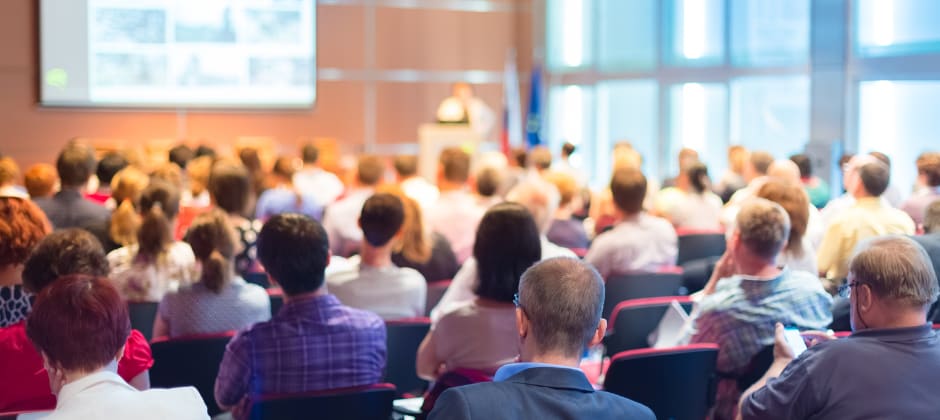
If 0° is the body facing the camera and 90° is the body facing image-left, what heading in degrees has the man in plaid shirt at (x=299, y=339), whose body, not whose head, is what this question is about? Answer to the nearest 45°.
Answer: approximately 180°

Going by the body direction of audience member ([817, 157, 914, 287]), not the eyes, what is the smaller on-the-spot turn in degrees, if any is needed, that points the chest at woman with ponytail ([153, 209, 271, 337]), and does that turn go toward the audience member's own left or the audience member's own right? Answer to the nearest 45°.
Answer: approximately 90° to the audience member's own left

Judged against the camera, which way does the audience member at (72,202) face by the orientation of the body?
away from the camera

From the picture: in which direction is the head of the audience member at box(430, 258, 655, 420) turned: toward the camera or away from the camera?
away from the camera

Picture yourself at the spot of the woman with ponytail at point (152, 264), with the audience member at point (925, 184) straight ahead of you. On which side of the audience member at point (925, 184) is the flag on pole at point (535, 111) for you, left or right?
left

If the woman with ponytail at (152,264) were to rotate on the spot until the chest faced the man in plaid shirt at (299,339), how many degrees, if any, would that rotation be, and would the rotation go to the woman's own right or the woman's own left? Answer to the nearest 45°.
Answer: approximately 180°

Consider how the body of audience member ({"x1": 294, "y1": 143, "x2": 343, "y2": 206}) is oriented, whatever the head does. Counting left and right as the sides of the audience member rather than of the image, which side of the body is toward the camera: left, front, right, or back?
back

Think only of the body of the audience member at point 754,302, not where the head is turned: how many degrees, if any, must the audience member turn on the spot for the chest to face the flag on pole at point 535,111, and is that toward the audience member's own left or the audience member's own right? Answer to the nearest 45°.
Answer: approximately 45° to the audience member's own right

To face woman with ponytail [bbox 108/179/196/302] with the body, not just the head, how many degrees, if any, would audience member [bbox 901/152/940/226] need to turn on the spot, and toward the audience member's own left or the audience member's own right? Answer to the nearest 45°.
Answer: approximately 90° to the audience member's own left

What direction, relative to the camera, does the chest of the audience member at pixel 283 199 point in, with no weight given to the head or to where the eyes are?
away from the camera

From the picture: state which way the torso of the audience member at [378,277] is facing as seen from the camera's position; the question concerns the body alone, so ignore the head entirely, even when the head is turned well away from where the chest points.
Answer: away from the camera

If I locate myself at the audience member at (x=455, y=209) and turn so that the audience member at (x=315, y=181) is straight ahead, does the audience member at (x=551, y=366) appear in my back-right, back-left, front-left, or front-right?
back-left

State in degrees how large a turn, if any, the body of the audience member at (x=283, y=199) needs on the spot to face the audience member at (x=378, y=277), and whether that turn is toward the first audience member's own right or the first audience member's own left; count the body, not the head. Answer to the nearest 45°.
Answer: approximately 180°
